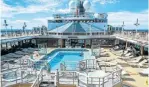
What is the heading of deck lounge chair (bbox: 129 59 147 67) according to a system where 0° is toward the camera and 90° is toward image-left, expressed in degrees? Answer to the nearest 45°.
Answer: approximately 90°
